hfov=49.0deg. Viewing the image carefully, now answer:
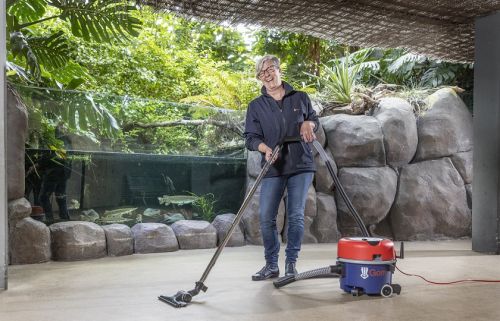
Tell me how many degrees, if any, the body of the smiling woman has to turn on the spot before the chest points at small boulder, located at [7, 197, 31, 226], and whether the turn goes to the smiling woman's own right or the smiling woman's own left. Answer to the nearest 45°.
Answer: approximately 90° to the smiling woman's own right

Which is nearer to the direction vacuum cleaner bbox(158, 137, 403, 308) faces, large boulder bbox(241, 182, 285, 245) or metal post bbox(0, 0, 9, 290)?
the metal post

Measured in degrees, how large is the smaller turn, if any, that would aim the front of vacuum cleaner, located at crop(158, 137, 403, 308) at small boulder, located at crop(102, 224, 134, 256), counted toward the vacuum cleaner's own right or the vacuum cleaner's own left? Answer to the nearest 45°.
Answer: approximately 45° to the vacuum cleaner's own right

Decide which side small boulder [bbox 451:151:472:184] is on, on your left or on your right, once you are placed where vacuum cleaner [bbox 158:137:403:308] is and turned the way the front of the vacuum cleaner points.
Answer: on your right

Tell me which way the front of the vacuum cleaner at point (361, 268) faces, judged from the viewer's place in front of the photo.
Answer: facing to the left of the viewer

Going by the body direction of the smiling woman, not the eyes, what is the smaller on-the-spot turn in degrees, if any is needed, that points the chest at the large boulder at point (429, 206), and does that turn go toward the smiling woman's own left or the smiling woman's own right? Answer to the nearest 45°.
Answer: approximately 135° to the smiling woman's own left

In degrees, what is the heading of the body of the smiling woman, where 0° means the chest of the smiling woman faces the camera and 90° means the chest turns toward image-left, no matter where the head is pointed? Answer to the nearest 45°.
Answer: approximately 0°
